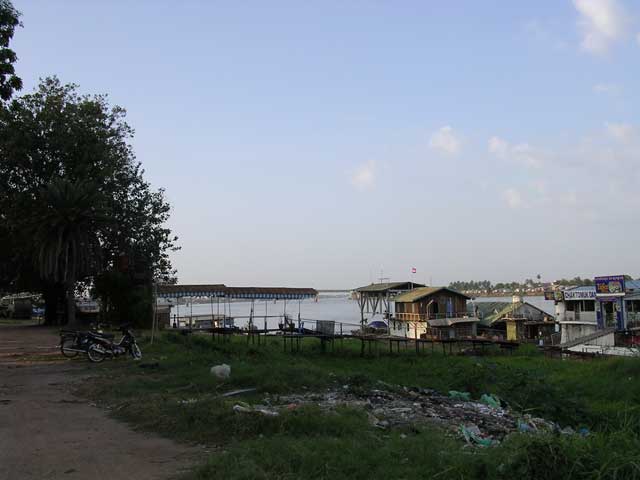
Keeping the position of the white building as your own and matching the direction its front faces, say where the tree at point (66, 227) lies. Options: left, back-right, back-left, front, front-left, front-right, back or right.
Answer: front-right

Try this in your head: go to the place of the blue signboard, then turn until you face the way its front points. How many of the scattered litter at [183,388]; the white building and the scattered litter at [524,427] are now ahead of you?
2

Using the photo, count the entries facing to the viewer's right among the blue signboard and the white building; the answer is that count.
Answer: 0

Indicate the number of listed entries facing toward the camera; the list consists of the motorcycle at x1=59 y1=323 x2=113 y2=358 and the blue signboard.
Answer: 1

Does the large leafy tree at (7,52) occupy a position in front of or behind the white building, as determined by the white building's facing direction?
in front

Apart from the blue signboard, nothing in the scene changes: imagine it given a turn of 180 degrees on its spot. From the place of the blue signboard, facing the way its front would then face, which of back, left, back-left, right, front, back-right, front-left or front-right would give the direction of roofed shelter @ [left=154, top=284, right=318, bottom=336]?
back-left

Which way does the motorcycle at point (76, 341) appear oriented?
to the viewer's right

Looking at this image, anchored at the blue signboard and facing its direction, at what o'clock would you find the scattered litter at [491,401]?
The scattered litter is roughly at 12 o'clock from the blue signboard.

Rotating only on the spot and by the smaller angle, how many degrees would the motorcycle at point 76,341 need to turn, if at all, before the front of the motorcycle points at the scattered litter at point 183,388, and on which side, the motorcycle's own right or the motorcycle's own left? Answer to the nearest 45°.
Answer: approximately 90° to the motorcycle's own right

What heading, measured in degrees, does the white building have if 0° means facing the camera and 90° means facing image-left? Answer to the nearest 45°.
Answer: approximately 0°
